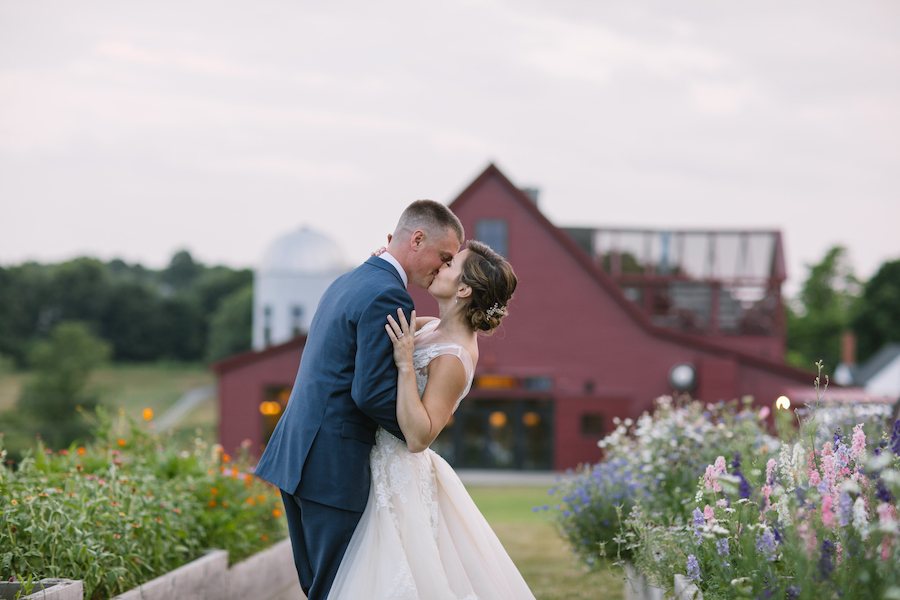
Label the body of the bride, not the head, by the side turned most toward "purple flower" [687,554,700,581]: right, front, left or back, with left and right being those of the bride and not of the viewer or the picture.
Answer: back

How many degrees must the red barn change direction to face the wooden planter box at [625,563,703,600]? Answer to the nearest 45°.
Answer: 0° — it already faces it

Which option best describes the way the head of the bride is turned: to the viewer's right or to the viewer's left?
to the viewer's left

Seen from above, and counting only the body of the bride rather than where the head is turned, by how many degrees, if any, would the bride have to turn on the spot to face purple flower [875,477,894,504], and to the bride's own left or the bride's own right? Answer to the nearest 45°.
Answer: approximately 135° to the bride's own left

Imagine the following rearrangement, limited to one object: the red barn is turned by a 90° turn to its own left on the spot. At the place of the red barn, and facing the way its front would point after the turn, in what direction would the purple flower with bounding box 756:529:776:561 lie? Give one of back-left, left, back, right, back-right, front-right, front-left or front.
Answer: right

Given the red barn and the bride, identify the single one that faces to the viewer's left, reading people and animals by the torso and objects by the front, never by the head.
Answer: the bride

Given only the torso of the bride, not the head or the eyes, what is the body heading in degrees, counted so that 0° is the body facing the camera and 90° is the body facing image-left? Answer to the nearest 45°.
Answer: approximately 90°

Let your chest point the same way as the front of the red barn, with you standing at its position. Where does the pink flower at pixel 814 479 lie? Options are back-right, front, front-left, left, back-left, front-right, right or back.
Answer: front

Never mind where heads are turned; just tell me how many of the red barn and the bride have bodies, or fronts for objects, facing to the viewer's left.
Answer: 1

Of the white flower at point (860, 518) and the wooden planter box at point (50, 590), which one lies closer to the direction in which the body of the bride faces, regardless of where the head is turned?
the wooden planter box

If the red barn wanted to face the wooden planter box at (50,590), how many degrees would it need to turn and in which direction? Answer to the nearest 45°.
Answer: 0° — it already faces it

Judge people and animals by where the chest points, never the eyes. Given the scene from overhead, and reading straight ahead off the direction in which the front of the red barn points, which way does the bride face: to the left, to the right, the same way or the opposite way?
to the right

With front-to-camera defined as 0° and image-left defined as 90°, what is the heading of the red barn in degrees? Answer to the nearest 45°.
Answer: approximately 0°
